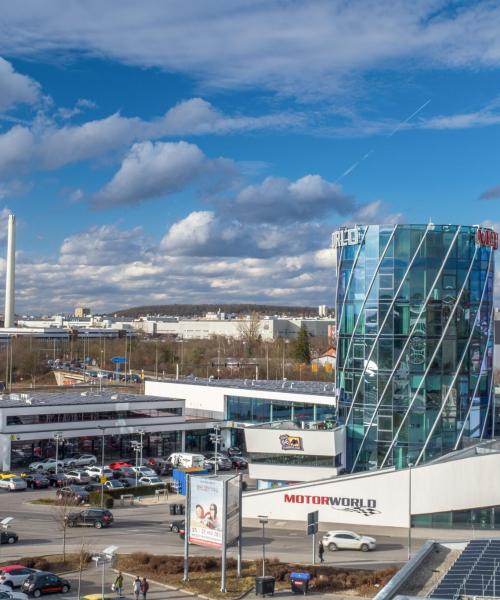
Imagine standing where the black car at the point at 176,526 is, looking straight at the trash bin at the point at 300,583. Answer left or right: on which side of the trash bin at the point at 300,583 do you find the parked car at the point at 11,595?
right

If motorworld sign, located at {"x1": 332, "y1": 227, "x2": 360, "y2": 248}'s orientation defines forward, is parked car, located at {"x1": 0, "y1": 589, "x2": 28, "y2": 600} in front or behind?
in front

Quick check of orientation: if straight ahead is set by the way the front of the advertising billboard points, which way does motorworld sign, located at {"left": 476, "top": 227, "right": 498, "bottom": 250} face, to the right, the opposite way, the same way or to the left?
to the left

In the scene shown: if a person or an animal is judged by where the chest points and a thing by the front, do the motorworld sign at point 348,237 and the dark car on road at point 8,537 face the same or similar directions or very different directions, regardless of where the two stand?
very different directions

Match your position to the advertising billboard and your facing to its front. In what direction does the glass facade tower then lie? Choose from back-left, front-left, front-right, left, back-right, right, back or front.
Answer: back

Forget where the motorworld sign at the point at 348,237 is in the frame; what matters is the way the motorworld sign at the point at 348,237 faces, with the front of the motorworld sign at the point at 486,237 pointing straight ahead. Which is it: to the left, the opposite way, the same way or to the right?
to the right

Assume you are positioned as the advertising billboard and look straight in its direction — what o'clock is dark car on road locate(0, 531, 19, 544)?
The dark car on road is roughly at 3 o'clock from the advertising billboard.
